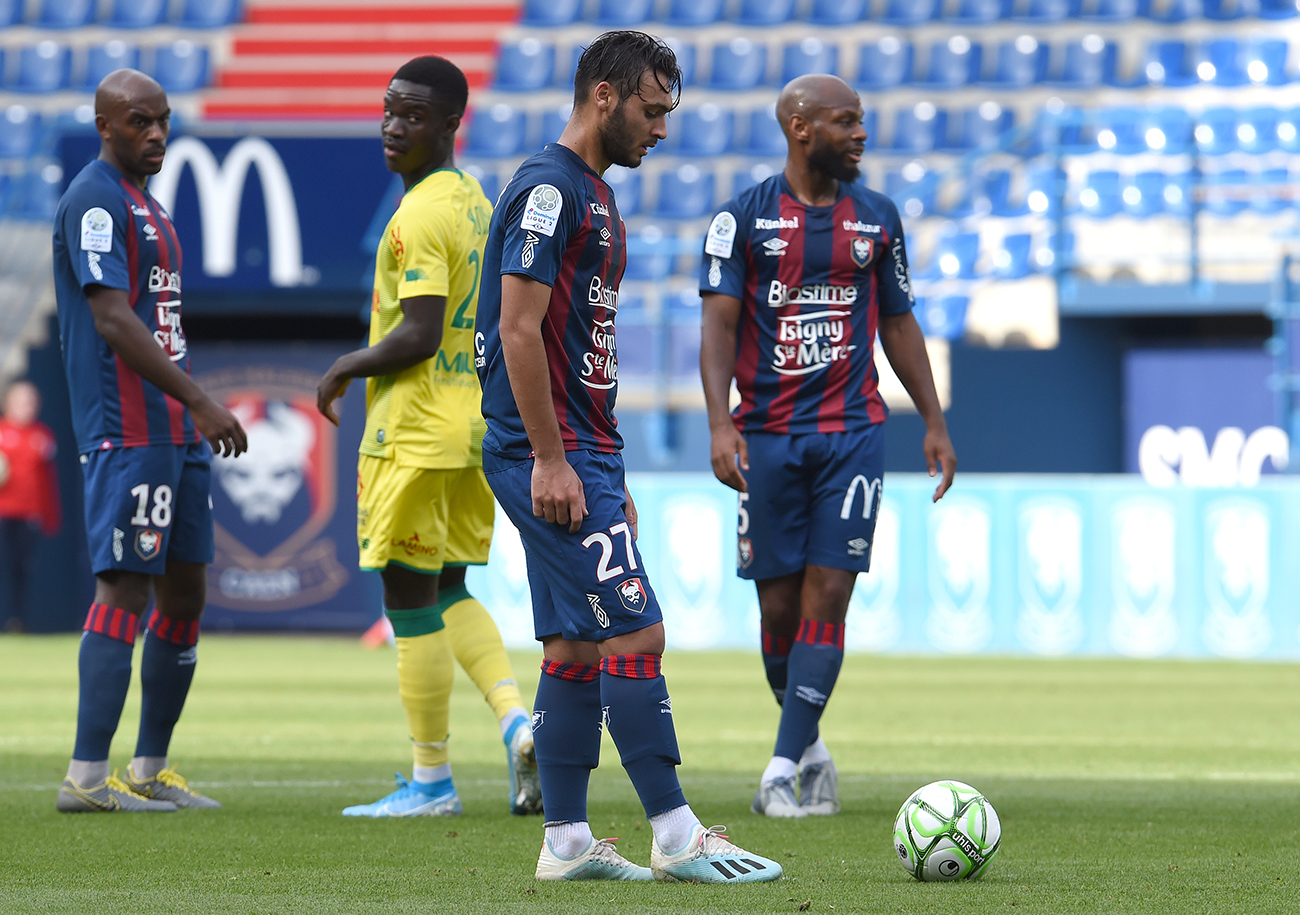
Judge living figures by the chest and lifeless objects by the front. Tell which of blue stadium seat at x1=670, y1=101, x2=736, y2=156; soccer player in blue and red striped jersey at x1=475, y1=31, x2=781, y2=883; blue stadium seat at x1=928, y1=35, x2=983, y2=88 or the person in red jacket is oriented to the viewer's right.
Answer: the soccer player in blue and red striped jersey

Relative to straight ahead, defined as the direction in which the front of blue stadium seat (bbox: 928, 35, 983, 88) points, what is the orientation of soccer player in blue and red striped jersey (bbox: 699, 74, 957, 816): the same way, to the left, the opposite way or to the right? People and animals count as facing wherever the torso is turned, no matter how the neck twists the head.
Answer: the same way

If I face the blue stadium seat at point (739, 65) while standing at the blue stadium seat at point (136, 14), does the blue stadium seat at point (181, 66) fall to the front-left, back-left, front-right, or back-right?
front-right

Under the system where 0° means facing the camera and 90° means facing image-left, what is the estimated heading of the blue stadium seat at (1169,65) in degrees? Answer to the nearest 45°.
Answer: approximately 0°

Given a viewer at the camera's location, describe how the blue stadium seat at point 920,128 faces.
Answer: facing the viewer

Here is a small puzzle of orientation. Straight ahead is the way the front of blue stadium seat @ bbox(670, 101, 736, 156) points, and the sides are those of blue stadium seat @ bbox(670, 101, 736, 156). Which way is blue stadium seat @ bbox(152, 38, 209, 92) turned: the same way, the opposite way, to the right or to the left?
the same way

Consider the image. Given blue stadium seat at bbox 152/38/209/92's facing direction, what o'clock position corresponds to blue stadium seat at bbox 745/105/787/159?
blue stadium seat at bbox 745/105/787/159 is roughly at 10 o'clock from blue stadium seat at bbox 152/38/209/92.

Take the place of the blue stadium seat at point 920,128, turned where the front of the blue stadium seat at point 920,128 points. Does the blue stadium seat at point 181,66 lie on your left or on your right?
on your right

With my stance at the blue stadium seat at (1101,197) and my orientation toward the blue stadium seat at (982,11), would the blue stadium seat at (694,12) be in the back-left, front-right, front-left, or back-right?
front-left

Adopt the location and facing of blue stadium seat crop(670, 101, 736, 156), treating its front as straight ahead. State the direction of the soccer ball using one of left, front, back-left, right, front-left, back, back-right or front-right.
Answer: front

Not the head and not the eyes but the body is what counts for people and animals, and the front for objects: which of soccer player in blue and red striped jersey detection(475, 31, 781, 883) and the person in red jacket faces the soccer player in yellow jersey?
the person in red jacket

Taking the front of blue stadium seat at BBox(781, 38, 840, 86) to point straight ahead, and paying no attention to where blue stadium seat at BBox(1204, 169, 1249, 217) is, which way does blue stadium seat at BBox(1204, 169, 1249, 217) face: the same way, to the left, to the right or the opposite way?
the same way

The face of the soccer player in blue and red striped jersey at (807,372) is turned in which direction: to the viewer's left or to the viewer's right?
to the viewer's right

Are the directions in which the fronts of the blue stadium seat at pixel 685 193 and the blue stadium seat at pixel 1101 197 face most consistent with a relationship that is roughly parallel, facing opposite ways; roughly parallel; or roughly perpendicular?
roughly parallel

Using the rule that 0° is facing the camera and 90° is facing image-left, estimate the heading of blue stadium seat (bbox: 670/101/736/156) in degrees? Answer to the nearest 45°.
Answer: approximately 0°

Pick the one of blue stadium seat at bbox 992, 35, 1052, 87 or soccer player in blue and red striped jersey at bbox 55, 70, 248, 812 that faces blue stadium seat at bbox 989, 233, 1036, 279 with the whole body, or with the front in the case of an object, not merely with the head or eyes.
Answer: blue stadium seat at bbox 992, 35, 1052, 87

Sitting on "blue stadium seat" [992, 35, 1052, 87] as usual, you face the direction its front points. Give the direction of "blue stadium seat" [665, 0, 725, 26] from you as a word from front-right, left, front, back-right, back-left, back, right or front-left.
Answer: right
